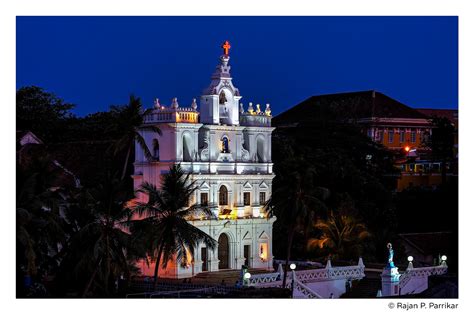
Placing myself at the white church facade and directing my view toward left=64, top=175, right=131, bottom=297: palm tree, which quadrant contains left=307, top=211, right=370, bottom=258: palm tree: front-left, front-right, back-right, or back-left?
back-left

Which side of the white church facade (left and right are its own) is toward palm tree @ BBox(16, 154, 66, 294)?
right

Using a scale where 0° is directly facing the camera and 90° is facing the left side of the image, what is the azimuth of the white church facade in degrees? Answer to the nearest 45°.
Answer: approximately 315°

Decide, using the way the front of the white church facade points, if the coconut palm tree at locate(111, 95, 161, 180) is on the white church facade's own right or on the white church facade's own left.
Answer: on the white church facade's own right

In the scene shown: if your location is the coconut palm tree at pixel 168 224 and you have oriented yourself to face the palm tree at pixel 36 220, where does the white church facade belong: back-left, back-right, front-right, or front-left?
back-right

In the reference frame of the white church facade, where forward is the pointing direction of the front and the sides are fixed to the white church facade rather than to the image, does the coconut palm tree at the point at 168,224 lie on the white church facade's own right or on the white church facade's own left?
on the white church facade's own right

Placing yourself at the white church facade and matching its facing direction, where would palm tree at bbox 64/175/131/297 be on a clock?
The palm tree is roughly at 2 o'clock from the white church facade.

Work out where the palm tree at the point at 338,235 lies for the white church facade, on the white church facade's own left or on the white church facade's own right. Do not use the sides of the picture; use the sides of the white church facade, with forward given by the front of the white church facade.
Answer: on the white church facade's own left

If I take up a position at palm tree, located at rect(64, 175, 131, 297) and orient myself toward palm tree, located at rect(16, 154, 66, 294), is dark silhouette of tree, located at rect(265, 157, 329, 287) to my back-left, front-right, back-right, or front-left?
back-right
